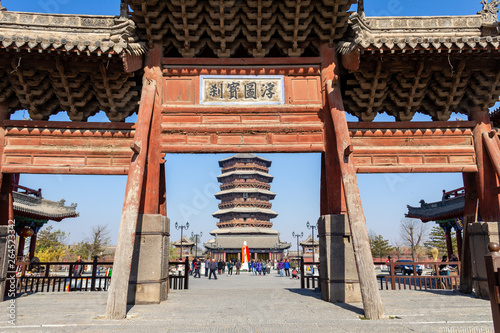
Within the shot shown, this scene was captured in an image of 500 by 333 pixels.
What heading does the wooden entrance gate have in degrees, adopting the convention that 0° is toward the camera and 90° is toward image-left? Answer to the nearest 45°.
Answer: approximately 0°

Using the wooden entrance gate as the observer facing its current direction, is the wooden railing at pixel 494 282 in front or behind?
in front
